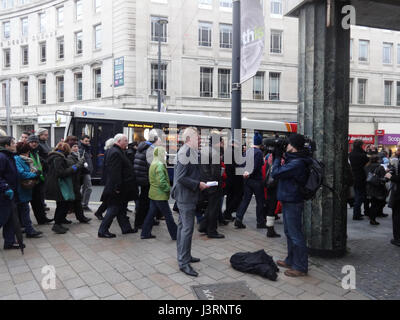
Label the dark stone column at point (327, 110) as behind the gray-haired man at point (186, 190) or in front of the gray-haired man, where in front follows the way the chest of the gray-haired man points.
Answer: in front

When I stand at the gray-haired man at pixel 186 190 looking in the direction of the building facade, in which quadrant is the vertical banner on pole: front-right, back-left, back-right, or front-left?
front-right

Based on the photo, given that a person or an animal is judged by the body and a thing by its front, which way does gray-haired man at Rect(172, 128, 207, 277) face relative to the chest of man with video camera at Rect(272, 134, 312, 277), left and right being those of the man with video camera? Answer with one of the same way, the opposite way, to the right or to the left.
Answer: the opposite way

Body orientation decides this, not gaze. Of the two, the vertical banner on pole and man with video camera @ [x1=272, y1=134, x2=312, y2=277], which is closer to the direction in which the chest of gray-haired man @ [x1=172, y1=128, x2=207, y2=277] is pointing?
the man with video camera

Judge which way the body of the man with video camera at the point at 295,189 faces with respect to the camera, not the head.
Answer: to the viewer's left

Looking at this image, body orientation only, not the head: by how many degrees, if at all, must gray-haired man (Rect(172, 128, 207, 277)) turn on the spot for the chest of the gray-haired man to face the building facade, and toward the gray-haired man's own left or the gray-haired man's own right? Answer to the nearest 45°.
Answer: approximately 90° to the gray-haired man's own left

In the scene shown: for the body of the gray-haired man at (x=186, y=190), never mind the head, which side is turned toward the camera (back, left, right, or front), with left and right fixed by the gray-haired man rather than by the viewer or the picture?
right

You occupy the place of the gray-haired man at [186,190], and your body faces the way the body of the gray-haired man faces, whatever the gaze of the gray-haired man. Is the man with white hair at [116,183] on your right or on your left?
on your left
